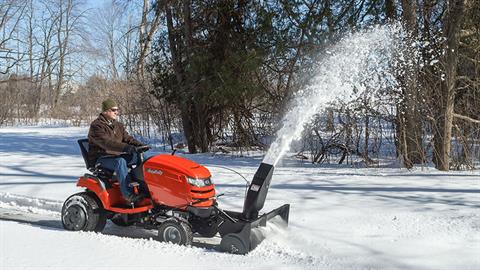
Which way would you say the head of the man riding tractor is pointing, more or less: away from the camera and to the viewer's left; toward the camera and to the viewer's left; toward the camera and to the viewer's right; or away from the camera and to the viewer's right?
toward the camera and to the viewer's right

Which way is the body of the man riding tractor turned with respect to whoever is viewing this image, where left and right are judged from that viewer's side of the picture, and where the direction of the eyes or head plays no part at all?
facing the viewer and to the right of the viewer
